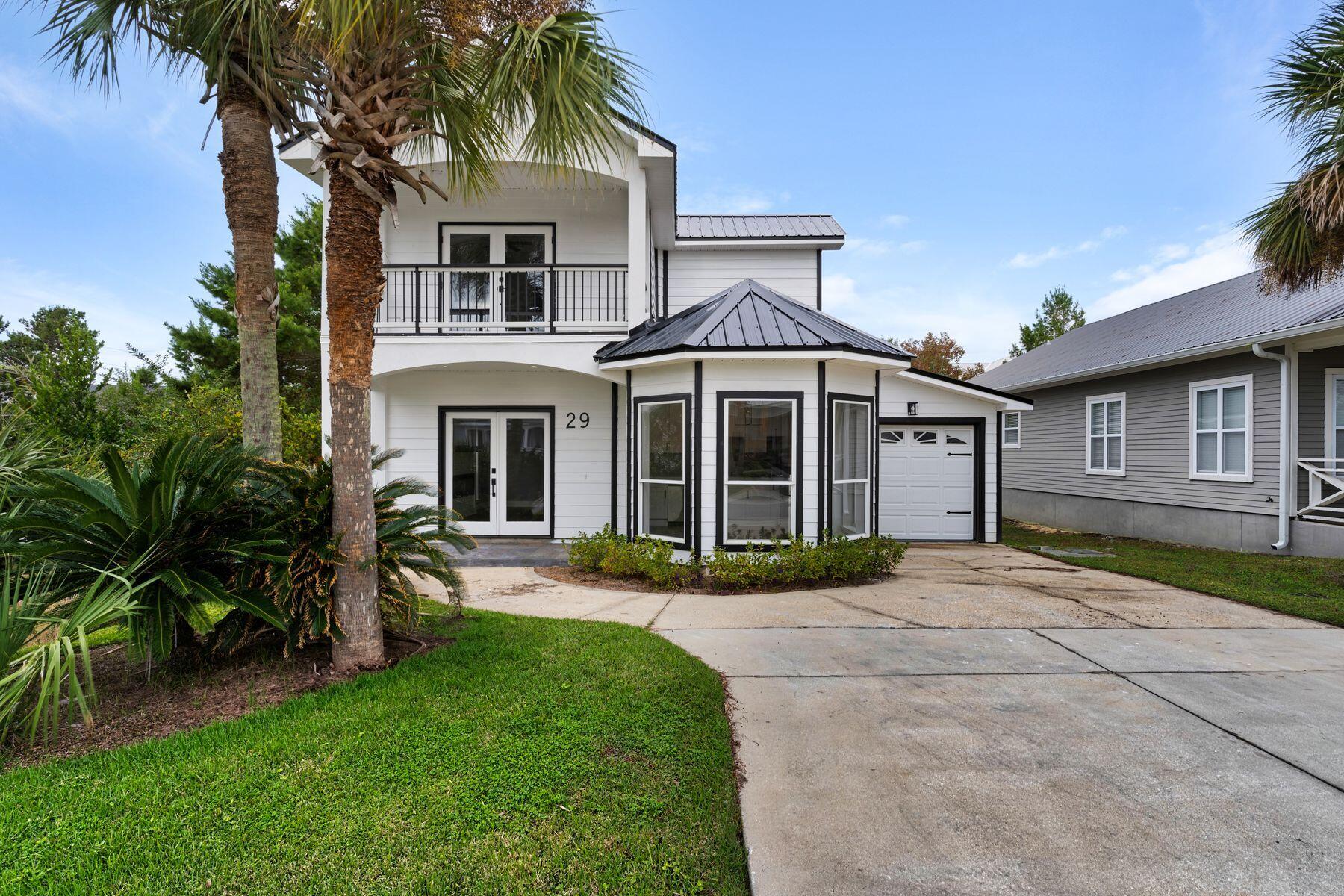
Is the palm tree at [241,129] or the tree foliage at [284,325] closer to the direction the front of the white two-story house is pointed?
the palm tree

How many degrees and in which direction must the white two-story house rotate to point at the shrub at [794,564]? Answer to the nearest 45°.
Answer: approximately 45° to its left

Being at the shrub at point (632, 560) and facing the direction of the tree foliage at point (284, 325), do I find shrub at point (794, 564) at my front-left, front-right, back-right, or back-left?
back-right

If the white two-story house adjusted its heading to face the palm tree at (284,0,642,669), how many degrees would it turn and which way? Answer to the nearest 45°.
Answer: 0° — it already faces it

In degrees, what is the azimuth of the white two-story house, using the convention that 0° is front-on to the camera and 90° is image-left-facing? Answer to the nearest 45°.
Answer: approximately 0°

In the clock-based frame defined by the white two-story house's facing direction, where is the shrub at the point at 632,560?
The shrub is roughly at 12 o'clock from the white two-story house.

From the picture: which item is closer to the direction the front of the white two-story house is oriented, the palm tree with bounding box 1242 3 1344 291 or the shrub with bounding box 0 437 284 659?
the shrub

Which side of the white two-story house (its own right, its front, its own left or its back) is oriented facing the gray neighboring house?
left
